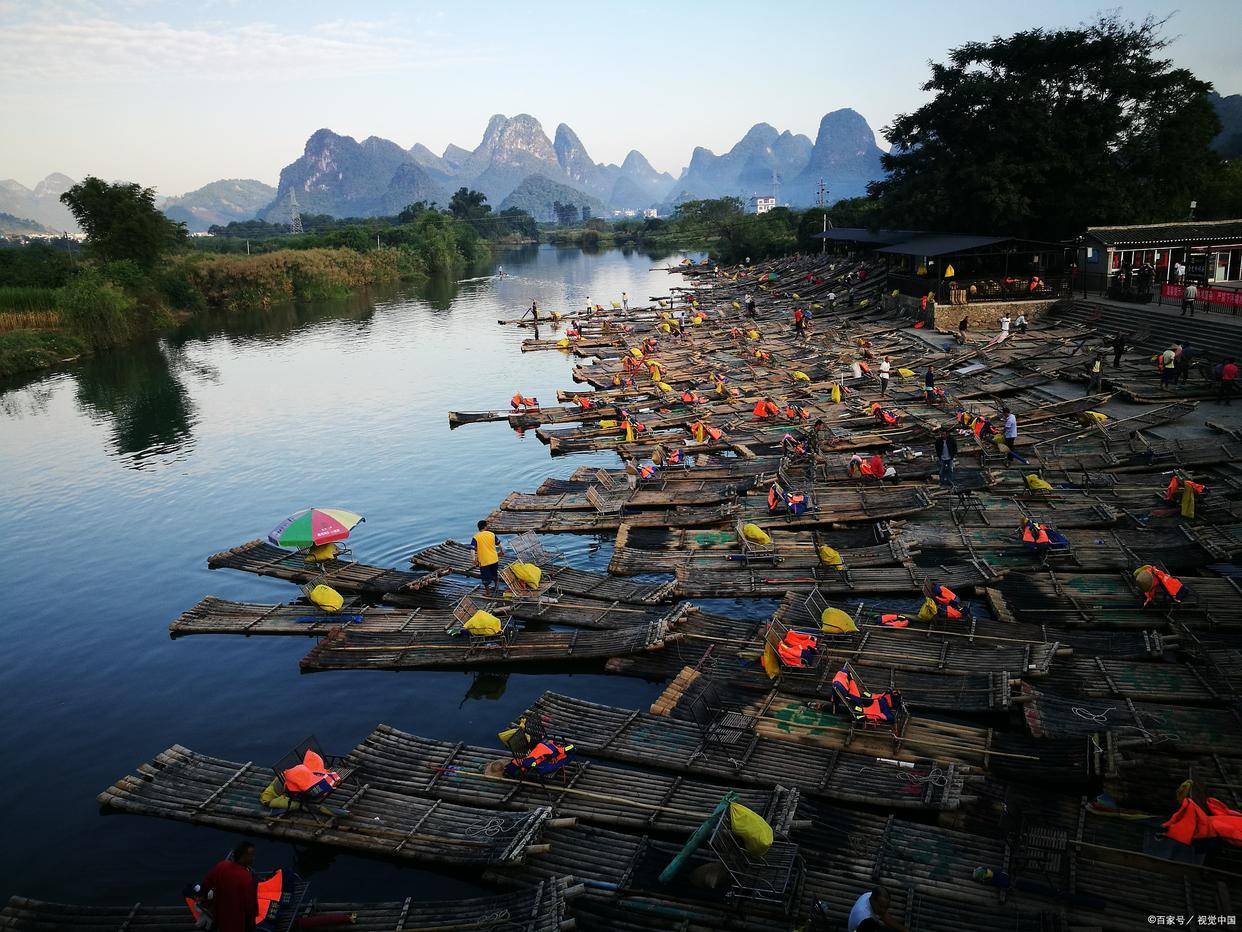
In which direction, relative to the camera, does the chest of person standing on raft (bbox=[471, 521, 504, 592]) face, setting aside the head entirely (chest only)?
away from the camera

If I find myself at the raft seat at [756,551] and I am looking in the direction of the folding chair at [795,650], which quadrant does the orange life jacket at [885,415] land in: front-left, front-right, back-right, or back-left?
back-left

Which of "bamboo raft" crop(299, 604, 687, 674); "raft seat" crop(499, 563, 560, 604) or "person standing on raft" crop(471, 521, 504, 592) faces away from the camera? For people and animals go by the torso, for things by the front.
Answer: the person standing on raft

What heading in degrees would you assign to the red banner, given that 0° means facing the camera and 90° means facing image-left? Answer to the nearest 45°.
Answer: approximately 45°

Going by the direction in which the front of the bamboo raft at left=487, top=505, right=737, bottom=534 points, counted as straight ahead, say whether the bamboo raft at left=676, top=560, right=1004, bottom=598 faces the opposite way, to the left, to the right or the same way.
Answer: the same way

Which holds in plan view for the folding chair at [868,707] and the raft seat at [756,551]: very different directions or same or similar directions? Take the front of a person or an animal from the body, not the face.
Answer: same or similar directions

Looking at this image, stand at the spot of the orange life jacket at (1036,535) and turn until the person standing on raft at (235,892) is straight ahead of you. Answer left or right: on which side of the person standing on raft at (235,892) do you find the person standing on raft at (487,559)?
right
